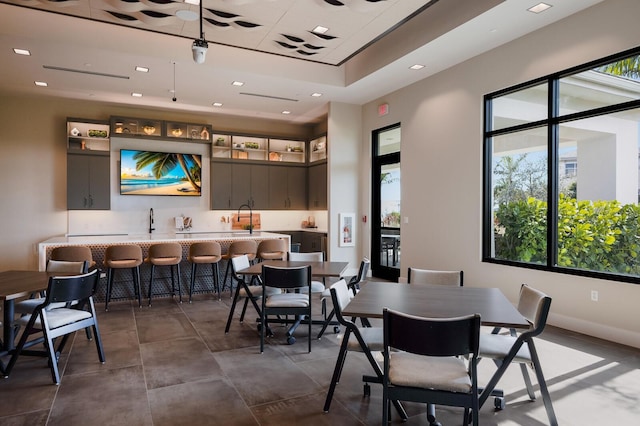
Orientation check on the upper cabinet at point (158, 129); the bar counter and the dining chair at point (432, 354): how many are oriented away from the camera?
1

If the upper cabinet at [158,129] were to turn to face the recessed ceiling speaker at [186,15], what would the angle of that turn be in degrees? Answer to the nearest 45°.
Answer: approximately 45° to its right

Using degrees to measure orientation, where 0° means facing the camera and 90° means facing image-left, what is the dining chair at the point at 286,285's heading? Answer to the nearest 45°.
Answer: approximately 180°

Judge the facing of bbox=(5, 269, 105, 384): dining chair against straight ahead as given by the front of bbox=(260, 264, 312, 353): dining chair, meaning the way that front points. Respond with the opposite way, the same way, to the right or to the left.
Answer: to the left

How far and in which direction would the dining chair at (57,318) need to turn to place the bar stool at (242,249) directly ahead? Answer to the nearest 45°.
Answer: approximately 90° to its right

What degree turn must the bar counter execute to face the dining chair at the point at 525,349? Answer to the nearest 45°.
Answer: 0° — it already faces it

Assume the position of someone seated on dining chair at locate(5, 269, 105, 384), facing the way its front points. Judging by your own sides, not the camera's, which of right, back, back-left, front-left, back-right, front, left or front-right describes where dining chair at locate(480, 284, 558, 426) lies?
back

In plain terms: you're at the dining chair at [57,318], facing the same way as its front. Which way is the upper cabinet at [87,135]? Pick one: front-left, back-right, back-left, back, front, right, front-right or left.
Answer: front-right

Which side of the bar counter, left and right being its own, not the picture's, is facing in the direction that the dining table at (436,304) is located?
front

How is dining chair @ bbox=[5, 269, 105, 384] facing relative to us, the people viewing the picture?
facing away from the viewer and to the left of the viewer

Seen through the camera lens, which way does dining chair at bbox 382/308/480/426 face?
facing away from the viewer

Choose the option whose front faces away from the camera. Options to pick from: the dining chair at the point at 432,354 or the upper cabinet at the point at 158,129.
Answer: the dining chair

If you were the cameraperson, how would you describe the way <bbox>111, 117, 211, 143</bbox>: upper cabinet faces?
facing the viewer and to the right of the viewer

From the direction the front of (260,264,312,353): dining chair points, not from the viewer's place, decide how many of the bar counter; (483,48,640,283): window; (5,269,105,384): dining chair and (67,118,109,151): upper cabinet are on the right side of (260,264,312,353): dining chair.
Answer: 1

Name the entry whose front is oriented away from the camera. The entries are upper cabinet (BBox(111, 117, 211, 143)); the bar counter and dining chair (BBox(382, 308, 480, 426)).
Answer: the dining chair

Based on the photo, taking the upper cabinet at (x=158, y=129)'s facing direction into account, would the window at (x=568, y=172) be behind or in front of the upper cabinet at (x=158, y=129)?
in front
